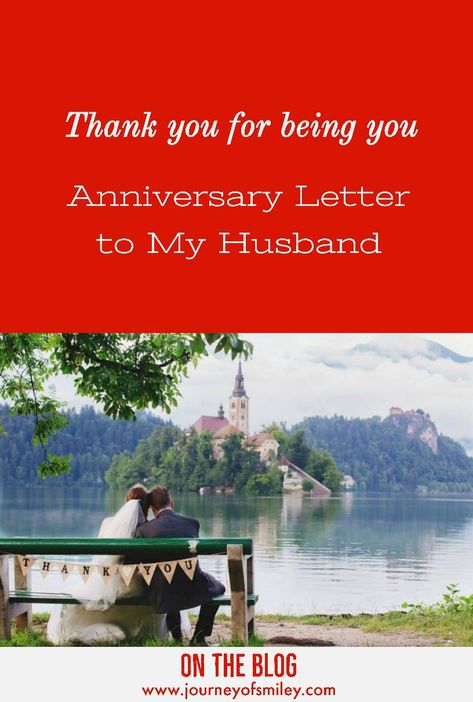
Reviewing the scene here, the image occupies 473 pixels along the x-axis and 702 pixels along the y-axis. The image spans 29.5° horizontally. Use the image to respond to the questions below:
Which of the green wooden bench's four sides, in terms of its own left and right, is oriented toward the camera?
back

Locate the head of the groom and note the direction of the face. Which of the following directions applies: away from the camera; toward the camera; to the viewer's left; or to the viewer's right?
away from the camera
